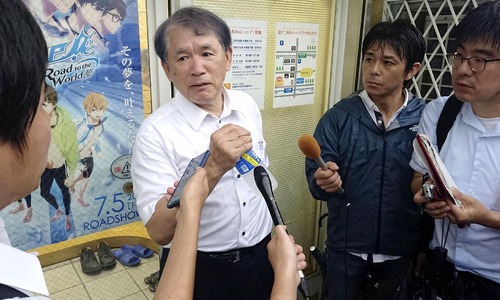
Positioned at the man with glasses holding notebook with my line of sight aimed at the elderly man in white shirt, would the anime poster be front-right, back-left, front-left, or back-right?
front-right

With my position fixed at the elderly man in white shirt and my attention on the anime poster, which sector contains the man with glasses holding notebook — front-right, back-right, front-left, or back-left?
back-right

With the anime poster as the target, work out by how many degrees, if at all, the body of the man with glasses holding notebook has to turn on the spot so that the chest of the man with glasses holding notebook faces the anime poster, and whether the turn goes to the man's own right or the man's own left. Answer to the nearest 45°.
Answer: approximately 45° to the man's own right

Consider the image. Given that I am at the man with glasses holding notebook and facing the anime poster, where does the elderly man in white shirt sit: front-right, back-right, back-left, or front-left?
front-left

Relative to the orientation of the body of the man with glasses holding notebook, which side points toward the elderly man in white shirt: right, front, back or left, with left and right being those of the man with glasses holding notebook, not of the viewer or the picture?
front

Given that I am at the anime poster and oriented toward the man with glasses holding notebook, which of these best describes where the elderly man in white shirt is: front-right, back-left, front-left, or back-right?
front-right

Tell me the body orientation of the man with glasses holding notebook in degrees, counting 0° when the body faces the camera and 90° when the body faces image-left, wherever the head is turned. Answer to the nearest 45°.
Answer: approximately 45°
